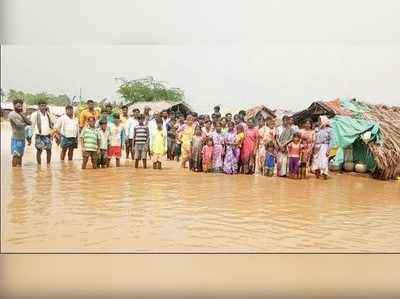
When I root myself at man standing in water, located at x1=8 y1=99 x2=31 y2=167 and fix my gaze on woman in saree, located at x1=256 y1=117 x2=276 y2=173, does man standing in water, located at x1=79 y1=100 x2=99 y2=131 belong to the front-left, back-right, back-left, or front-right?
front-left

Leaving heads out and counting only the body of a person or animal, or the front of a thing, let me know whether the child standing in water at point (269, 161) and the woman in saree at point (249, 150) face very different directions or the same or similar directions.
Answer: same or similar directions

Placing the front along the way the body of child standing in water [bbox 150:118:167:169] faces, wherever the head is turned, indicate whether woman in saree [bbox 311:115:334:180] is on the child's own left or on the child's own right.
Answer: on the child's own left

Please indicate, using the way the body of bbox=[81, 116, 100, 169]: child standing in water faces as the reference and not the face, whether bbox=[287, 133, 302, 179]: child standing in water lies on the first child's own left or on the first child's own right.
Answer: on the first child's own left

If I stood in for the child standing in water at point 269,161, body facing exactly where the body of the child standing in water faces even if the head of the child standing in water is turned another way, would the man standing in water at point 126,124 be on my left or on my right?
on my right

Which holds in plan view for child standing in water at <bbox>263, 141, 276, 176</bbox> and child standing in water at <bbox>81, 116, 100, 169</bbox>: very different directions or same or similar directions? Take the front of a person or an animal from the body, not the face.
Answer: same or similar directions

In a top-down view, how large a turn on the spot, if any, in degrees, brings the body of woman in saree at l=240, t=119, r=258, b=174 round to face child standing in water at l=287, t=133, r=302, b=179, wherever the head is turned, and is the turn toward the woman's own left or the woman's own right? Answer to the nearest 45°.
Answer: approximately 90° to the woman's own left

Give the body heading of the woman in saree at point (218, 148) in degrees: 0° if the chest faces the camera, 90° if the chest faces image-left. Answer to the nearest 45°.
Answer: approximately 0°

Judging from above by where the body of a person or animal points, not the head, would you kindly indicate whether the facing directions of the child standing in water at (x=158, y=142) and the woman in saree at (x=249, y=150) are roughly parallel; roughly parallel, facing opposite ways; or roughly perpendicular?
roughly parallel

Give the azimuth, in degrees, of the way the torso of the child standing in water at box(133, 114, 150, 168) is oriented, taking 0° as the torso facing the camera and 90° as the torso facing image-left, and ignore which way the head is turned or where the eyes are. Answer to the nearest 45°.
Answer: approximately 0°

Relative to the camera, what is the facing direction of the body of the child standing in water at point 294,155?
toward the camera

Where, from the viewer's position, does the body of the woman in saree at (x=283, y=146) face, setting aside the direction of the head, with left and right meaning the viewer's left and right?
facing the viewer

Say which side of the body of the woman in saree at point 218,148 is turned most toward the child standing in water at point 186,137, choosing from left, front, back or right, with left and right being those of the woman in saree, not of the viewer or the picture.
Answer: right

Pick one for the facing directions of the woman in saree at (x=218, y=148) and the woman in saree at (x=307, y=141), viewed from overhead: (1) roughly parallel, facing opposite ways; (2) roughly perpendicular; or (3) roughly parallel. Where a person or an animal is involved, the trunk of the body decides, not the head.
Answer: roughly parallel
